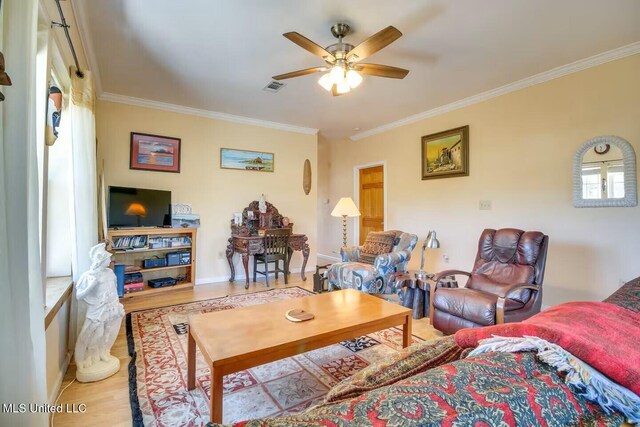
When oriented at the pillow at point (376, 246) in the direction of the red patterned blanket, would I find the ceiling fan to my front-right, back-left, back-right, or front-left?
front-right

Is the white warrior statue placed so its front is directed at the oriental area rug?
yes

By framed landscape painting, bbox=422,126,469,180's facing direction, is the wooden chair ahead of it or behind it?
ahead

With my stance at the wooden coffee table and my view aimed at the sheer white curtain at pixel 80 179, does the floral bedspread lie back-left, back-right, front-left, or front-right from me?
back-left

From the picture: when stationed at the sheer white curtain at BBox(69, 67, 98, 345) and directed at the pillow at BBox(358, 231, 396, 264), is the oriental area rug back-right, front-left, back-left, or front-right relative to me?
front-right

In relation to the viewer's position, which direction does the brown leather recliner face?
facing the viewer and to the left of the viewer

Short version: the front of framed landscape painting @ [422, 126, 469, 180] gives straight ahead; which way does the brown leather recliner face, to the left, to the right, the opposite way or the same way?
the same way

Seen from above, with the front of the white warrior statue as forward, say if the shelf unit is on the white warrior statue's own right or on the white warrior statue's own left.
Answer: on the white warrior statue's own left

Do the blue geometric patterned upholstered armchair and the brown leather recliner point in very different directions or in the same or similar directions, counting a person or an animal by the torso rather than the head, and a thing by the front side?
same or similar directions

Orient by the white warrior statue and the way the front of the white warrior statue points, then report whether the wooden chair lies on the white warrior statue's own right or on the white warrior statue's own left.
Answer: on the white warrior statue's own left

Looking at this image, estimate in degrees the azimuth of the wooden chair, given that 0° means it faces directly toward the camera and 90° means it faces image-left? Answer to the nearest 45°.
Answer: approximately 135°

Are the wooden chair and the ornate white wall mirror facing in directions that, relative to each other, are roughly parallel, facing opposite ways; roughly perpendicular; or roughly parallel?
roughly perpendicular

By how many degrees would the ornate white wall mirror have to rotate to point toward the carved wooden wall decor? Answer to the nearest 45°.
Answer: approximately 90° to its right

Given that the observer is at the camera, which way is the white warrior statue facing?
facing the viewer and to the right of the viewer
